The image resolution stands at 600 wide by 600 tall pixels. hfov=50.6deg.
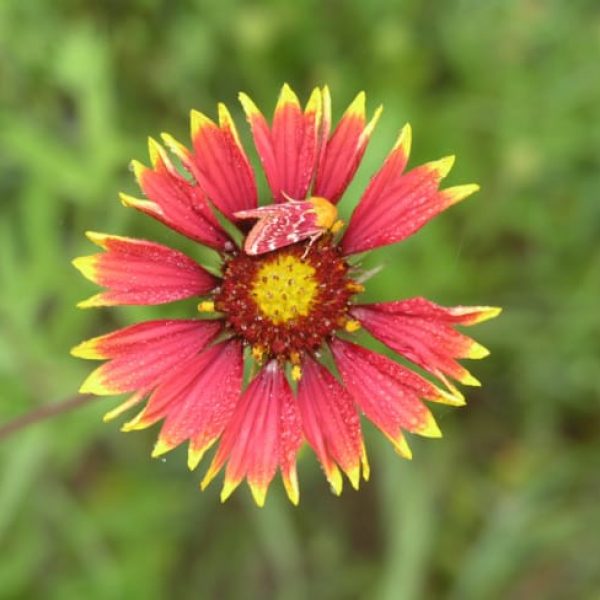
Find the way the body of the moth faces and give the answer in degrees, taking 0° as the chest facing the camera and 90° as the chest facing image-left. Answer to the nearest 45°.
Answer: approximately 270°
